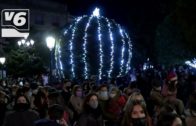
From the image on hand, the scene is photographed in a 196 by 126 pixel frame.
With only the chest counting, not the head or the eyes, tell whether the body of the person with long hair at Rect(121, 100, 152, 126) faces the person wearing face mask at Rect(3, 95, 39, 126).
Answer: no

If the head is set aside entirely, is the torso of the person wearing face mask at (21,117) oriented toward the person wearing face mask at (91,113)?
no

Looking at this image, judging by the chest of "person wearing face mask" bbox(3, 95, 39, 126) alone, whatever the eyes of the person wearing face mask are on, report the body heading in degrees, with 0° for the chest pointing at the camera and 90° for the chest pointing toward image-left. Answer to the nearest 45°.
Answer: approximately 0°

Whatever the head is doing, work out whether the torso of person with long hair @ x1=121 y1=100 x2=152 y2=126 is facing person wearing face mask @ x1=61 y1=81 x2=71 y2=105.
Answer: no

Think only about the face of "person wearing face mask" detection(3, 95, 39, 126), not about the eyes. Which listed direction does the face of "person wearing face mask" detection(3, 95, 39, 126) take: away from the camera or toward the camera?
toward the camera

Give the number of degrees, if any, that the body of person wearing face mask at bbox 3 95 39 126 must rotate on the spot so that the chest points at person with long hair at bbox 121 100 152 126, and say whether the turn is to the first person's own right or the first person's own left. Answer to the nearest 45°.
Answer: approximately 45° to the first person's own left

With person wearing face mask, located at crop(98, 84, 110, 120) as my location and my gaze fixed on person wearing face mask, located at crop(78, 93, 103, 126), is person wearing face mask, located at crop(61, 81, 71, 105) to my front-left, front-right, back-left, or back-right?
back-right
